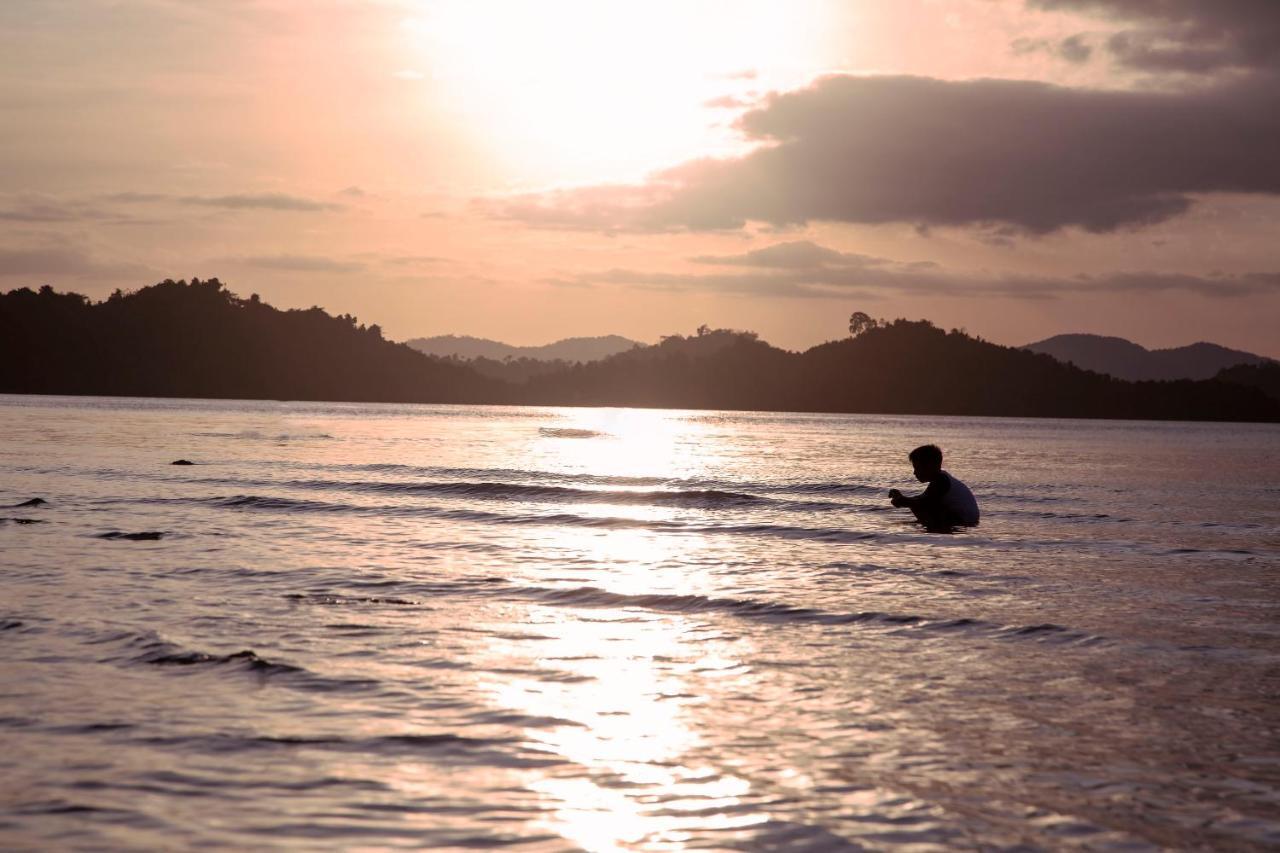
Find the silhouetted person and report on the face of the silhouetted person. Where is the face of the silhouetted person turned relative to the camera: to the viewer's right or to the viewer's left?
to the viewer's left

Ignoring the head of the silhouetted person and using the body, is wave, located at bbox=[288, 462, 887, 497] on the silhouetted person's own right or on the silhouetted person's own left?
on the silhouetted person's own right

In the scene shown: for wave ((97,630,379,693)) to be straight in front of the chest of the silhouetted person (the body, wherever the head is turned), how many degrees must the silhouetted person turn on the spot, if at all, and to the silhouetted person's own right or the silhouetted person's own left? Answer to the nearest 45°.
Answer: approximately 90° to the silhouetted person's own left

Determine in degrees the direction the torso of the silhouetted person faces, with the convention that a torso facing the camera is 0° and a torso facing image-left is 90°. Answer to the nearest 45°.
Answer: approximately 90°

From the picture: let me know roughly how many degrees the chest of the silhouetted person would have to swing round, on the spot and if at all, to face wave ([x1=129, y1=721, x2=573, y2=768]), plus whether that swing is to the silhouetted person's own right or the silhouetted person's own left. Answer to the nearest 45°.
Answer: approximately 90° to the silhouetted person's own left

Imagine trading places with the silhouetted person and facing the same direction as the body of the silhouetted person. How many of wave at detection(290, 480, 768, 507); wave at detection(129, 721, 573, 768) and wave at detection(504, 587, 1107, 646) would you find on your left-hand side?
2
